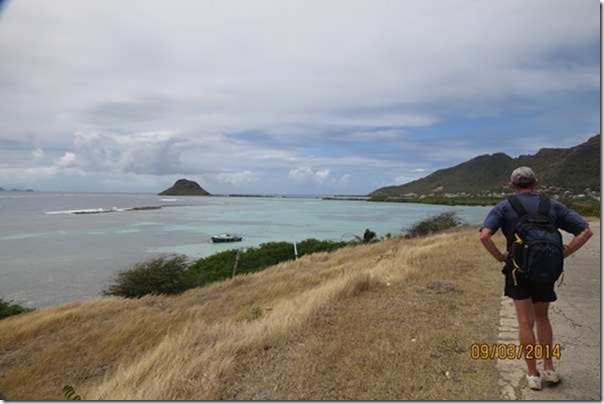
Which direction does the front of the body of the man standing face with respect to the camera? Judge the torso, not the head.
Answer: away from the camera

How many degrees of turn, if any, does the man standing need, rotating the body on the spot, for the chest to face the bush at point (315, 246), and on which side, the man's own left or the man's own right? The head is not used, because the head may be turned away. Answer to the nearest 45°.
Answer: approximately 45° to the man's own left

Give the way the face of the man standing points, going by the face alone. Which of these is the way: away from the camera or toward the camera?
away from the camera

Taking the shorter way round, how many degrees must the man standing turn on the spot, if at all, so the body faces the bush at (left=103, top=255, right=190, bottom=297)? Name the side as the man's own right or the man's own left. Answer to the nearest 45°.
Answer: approximately 45° to the man's own left

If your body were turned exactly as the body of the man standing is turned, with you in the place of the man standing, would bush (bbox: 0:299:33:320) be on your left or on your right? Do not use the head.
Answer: on your left

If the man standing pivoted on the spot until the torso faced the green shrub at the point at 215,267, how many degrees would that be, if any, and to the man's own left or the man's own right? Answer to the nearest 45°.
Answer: approximately 45° to the man's own left

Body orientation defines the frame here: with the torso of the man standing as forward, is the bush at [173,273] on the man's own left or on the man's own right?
on the man's own left
